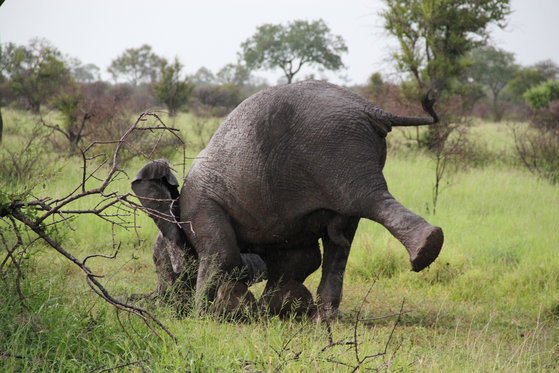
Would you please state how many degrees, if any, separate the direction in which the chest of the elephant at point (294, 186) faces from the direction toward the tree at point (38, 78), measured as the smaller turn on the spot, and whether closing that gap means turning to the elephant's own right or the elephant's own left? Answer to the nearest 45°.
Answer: approximately 45° to the elephant's own right

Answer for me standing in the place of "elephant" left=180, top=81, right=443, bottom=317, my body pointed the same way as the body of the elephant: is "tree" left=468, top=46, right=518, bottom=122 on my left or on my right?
on my right

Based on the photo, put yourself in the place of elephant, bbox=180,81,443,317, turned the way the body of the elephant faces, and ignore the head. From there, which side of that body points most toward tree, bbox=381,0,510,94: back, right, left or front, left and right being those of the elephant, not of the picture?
right

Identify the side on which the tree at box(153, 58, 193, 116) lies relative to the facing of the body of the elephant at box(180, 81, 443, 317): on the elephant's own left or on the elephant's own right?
on the elephant's own right

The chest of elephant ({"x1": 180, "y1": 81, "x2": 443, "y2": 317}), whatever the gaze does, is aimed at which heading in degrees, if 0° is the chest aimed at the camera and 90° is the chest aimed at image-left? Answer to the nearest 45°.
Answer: approximately 90°

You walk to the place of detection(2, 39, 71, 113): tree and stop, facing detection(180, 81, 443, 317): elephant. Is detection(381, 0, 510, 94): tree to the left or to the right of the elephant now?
left

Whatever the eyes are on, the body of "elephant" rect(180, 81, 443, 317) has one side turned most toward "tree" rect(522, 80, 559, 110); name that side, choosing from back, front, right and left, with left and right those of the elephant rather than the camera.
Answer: right
